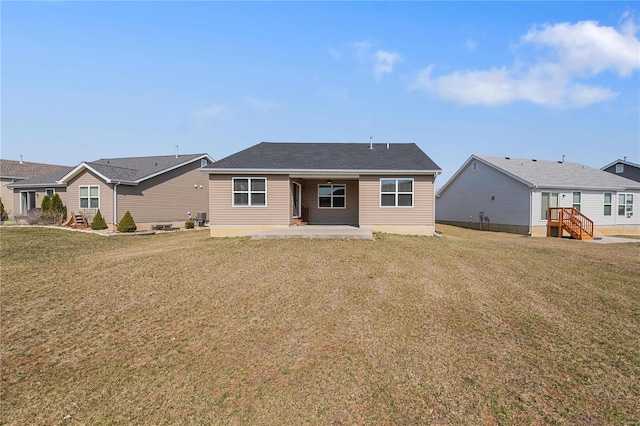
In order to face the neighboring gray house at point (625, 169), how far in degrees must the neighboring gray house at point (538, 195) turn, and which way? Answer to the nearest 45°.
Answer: approximately 90° to its right

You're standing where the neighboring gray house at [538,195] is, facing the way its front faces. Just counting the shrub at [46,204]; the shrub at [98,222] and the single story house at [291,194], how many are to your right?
0

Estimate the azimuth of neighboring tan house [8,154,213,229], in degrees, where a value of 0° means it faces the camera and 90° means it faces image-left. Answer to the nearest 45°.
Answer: approximately 225°

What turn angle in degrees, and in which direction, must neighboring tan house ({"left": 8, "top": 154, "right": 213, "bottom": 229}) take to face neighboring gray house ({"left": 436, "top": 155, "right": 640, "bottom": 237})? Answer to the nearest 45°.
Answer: approximately 90° to its right

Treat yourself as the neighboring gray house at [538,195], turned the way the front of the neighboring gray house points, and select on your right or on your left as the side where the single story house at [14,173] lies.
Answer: on your left

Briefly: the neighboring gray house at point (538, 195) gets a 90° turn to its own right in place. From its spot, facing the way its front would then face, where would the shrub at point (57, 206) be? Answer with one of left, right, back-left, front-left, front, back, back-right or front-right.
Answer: back

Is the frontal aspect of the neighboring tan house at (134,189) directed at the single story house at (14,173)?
no

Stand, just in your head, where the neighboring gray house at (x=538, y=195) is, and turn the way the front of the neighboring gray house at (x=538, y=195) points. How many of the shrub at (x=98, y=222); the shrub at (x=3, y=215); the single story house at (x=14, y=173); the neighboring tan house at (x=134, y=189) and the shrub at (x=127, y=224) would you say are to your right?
0

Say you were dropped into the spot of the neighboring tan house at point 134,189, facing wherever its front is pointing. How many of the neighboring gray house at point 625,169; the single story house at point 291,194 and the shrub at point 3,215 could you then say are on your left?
1

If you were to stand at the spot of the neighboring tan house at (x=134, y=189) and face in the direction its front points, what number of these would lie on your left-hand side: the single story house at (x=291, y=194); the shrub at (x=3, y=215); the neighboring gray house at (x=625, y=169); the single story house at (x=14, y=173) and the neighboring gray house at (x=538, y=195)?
2

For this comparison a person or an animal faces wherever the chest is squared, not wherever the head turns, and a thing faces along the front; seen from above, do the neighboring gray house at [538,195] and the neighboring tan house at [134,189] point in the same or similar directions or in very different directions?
same or similar directions

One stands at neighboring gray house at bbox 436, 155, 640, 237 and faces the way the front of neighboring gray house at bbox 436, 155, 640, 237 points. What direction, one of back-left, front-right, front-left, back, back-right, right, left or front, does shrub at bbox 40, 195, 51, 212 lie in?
left

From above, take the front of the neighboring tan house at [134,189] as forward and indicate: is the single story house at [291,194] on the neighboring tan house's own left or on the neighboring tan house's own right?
on the neighboring tan house's own right

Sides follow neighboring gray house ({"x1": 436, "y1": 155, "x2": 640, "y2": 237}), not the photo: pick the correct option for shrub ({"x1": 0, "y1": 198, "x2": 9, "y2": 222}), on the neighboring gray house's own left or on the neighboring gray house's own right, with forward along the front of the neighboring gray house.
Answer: on the neighboring gray house's own left

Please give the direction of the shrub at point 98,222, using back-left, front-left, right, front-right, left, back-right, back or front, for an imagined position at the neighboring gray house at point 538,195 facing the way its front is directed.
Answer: left

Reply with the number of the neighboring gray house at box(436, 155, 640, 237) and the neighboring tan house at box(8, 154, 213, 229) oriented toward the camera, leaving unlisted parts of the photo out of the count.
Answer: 0

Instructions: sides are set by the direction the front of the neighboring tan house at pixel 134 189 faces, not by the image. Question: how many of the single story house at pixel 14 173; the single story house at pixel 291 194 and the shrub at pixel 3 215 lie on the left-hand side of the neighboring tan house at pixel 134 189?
2

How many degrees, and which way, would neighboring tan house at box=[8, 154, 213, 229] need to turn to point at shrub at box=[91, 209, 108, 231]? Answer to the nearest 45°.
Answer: approximately 180°

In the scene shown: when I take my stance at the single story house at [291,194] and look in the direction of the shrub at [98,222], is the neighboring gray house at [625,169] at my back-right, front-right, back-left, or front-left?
back-right
